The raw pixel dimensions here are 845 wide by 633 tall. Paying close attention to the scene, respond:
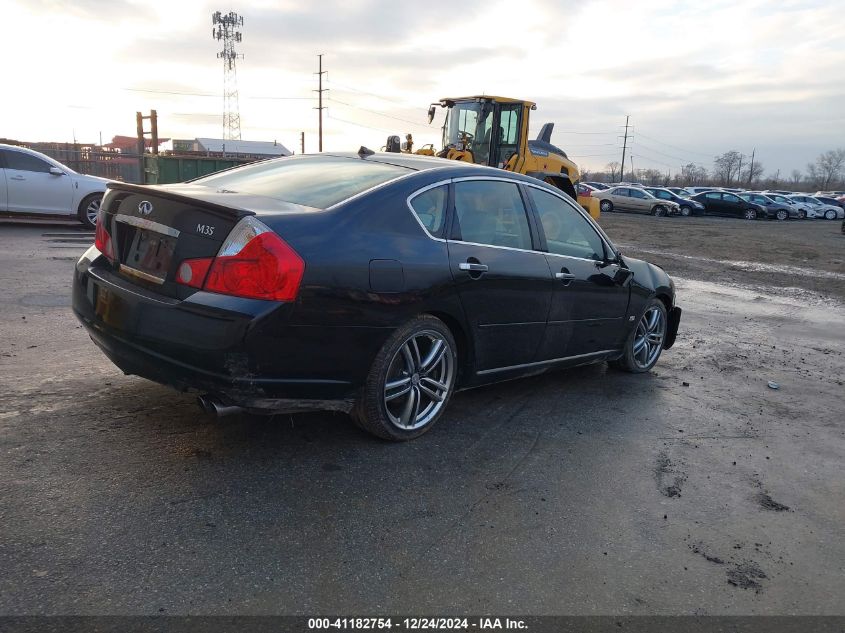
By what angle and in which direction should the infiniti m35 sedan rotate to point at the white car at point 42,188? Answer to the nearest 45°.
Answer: approximately 90° to its left

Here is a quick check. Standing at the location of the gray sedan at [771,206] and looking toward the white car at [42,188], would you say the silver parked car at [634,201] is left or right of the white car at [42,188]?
right

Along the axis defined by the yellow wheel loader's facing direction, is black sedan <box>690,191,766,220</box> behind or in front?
behind

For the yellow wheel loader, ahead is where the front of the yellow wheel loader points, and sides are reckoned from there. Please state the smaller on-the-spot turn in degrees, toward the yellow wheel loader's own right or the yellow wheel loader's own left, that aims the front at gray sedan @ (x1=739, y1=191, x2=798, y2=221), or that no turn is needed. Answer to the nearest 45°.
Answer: approximately 180°

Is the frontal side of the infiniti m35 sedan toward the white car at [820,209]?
yes

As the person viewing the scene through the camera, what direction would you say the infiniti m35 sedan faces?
facing away from the viewer and to the right of the viewer

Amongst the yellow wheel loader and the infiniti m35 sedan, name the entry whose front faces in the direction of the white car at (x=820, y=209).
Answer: the infiniti m35 sedan
